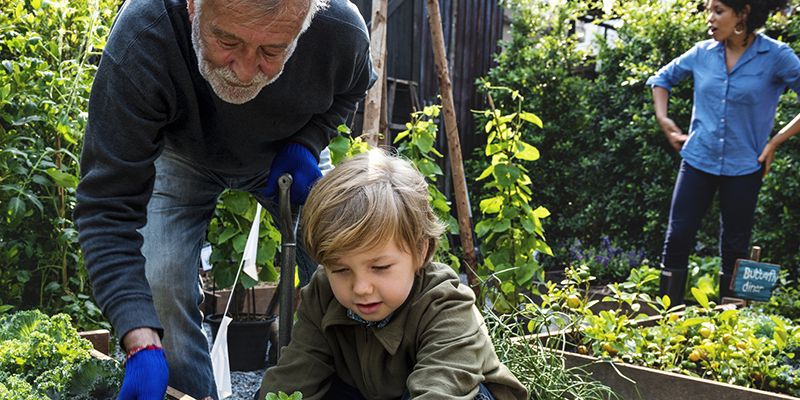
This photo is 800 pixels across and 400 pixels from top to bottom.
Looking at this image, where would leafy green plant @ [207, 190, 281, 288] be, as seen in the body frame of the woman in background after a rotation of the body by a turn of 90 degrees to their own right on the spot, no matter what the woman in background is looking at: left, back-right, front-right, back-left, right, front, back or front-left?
front-left

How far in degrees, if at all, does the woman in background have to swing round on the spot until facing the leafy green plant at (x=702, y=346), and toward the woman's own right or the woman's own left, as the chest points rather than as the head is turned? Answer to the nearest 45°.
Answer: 0° — they already face it

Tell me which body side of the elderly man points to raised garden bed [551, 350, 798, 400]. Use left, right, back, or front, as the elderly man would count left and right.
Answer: left

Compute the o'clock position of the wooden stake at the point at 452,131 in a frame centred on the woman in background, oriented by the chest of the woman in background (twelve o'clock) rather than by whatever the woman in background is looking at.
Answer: The wooden stake is roughly at 1 o'clock from the woman in background.

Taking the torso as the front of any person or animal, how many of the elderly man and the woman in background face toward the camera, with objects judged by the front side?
2

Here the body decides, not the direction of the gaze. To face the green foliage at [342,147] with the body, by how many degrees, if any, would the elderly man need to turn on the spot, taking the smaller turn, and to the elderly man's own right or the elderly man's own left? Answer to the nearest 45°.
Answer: approximately 135° to the elderly man's own left

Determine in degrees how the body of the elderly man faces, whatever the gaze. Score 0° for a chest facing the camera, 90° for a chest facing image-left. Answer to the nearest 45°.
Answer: approximately 0°

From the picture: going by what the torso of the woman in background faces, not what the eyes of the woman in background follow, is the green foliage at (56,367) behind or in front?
in front

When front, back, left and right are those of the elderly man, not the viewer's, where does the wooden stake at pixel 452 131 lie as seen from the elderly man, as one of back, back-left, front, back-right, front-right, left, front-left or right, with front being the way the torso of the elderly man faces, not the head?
back-left

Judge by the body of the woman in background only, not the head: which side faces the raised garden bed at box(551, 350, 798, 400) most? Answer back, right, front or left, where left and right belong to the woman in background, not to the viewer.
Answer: front
